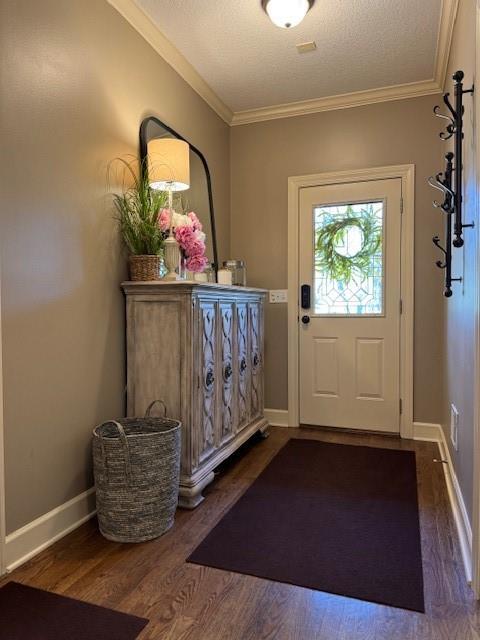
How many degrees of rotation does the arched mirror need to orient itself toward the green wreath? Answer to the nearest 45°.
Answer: approximately 45° to its left

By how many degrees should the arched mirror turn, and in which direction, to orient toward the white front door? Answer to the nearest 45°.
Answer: approximately 45° to its left

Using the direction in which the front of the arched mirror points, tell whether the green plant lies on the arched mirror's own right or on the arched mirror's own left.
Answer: on the arched mirror's own right

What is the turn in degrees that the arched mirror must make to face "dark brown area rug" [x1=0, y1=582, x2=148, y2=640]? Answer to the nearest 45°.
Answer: approximately 45° to its right

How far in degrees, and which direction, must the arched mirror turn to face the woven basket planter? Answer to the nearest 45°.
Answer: approximately 45° to its right

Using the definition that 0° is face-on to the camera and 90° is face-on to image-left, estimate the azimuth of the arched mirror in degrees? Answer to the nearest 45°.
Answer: approximately 315°
